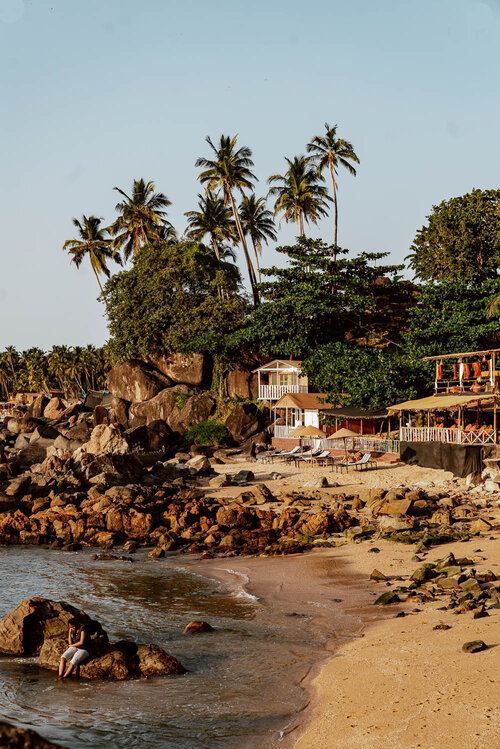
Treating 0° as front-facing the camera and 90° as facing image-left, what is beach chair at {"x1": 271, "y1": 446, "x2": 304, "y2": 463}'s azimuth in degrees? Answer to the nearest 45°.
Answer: approximately 45°

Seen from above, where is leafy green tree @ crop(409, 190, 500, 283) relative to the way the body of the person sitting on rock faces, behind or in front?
behind

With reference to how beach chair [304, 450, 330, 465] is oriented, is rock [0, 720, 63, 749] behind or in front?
in front

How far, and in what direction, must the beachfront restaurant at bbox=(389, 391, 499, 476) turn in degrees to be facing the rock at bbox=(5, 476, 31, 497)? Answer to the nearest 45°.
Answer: approximately 45° to its right

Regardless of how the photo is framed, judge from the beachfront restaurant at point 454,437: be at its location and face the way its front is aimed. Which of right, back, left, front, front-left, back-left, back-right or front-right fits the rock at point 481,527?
front-left

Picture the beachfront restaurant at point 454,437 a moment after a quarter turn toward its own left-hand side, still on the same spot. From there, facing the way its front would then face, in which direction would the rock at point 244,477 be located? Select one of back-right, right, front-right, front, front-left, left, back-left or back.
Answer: back-right

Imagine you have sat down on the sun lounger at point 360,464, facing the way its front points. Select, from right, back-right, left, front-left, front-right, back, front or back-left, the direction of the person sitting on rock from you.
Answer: front-left

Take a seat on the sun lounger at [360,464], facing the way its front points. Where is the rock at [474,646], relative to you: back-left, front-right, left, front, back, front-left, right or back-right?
front-left

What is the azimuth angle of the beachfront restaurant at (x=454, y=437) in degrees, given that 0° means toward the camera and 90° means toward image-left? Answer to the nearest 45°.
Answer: approximately 45°

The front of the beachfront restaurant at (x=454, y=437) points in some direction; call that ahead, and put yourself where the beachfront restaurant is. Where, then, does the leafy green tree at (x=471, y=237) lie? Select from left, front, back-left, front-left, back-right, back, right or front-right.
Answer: back-right

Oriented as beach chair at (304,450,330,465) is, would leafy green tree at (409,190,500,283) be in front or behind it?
behind

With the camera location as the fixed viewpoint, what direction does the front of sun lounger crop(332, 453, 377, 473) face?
facing the viewer and to the left of the viewer

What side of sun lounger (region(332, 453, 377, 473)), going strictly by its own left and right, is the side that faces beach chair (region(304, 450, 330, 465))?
right

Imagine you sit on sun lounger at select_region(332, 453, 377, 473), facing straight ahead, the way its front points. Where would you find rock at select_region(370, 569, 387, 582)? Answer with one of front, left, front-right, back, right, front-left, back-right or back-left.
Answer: front-left
